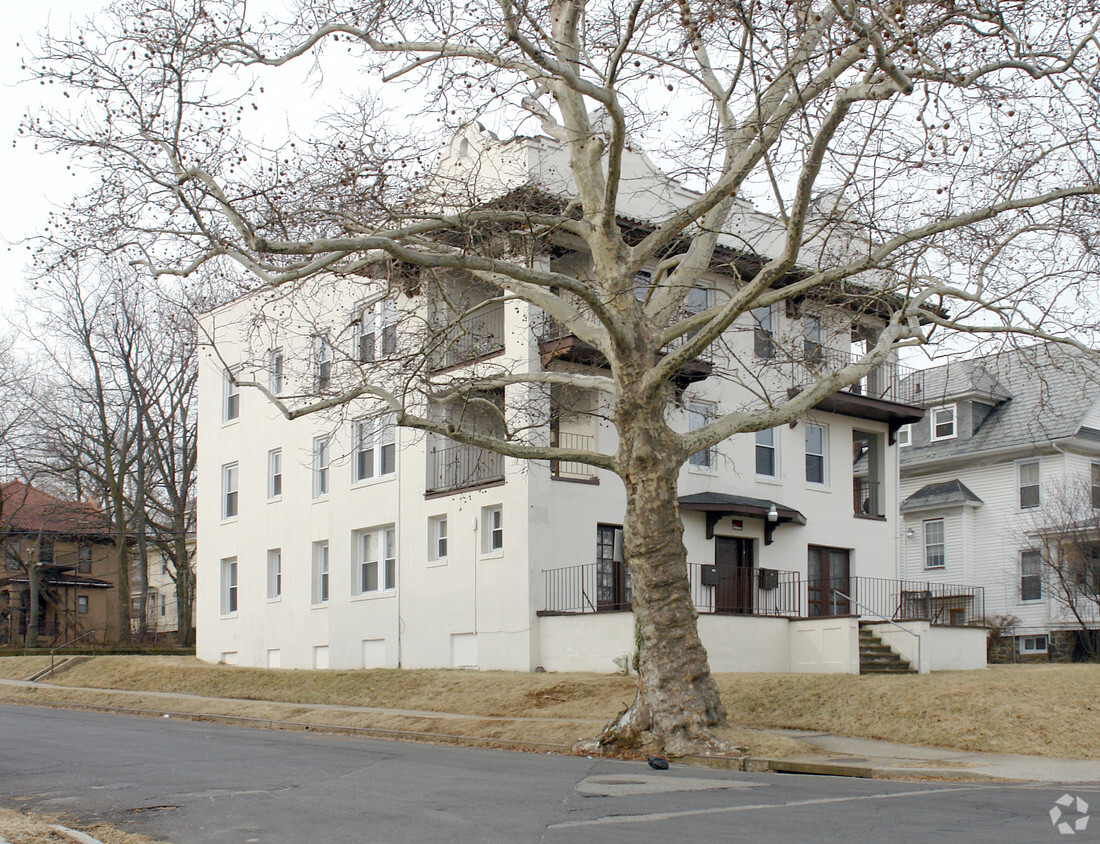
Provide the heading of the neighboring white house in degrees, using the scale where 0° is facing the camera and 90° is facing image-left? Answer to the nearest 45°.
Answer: approximately 315°

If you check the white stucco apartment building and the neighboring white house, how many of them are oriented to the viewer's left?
0

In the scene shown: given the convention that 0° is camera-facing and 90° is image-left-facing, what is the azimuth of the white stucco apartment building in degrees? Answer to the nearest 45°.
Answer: approximately 315°

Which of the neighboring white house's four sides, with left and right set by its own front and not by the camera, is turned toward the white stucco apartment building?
right

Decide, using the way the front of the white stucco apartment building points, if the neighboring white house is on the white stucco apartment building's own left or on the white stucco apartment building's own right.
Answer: on the white stucco apartment building's own left
